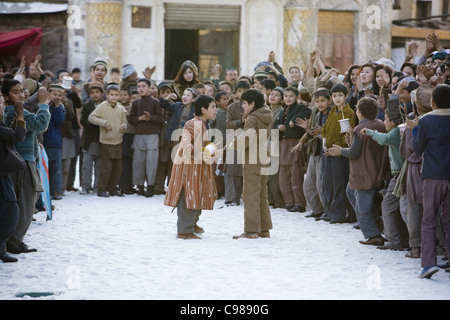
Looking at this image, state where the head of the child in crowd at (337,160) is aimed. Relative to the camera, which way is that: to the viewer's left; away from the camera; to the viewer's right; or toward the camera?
toward the camera

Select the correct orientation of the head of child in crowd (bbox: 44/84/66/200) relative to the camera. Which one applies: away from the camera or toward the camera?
toward the camera

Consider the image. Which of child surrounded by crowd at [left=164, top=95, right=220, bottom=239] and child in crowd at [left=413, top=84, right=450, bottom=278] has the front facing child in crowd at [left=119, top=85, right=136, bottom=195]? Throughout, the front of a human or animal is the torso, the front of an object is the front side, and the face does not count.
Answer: child in crowd at [left=413, top=84, right=450, bottom=278]

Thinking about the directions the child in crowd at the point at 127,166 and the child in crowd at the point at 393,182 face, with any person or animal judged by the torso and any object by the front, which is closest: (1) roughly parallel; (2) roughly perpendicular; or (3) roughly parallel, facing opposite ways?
roughly perpendicular

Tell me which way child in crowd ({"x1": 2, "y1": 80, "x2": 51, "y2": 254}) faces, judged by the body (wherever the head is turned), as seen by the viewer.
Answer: to the viewer's right

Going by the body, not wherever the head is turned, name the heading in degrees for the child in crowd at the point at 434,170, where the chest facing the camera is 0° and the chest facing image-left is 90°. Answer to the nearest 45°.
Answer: approximately 135°

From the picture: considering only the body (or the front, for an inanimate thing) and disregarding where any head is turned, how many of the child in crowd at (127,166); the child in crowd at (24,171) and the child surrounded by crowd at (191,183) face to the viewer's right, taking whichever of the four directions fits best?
2

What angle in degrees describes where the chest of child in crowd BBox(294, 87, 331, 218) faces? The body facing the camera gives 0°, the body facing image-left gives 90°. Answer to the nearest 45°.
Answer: approximately 45°

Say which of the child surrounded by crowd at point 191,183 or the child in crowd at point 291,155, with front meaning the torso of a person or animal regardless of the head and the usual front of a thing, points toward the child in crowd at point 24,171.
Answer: the child in crowd at point 291,155

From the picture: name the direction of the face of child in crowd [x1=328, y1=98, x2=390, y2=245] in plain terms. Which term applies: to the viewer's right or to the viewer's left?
to the viewer's left

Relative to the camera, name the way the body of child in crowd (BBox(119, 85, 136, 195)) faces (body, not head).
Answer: toward the camera

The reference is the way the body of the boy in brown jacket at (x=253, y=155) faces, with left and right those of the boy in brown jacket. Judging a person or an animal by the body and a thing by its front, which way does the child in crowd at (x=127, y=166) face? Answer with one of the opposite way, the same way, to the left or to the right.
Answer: to the left

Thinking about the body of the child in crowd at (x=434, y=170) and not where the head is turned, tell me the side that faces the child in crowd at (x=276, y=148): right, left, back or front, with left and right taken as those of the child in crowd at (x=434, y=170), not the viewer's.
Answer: front

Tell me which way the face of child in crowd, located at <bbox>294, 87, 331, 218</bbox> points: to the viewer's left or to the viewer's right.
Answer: to the viewer's left

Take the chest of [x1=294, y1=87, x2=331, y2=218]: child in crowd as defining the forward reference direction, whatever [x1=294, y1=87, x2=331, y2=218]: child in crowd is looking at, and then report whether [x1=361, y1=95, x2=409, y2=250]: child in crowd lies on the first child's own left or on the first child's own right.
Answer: on the first child's own left

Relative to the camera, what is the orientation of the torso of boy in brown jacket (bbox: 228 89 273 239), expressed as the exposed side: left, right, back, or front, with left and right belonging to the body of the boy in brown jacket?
left

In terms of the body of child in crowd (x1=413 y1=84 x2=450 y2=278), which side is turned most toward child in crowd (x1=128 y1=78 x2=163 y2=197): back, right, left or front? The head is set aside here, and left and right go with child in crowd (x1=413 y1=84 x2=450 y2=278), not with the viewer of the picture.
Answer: front

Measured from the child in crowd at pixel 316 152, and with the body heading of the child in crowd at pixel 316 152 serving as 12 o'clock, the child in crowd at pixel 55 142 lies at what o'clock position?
the child in crowd at pixel 55 142 is roughly at 2 o'clock from the child in crowd at pixel 316 152.

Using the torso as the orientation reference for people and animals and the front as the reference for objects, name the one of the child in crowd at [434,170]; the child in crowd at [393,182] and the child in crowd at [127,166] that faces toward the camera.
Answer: the child in crowd at [127,166]
